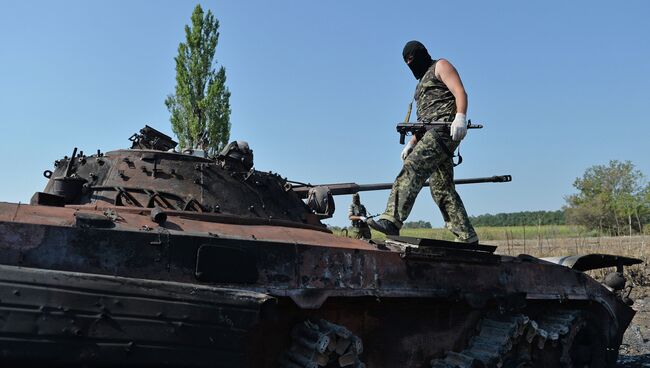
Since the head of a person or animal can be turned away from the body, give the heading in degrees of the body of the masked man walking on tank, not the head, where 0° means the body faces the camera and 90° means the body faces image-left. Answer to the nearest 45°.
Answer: approximately 90°

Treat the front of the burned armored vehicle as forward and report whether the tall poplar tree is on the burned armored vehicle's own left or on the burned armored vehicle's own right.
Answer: on the burned armored vehicle's own left

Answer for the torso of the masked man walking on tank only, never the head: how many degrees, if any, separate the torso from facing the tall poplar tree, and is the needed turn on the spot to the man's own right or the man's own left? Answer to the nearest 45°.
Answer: approximately 45° to the man's own right

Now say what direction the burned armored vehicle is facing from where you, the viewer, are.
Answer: facing to the right of the viewer
